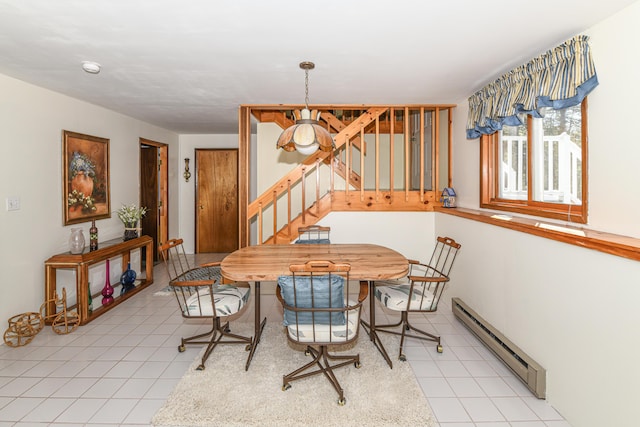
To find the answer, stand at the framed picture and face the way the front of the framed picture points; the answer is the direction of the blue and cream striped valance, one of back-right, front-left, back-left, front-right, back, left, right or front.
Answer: front

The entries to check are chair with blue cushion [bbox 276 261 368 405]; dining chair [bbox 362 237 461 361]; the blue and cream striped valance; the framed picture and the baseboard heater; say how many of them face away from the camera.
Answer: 1

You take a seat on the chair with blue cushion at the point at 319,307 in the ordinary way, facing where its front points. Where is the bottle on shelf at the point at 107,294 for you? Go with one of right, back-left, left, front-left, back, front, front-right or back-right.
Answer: front-left

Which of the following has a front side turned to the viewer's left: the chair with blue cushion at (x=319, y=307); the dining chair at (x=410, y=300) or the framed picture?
the dining chair

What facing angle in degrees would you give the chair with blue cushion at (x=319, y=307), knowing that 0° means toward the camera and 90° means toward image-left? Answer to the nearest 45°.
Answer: approximately 180°

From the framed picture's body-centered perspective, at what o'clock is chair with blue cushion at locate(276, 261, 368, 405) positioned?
The chair with blue cushion is roughly at 1 o'clock from the framed picture.

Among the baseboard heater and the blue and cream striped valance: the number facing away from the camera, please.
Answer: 0

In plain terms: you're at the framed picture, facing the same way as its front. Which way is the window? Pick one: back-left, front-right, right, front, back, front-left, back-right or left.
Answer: front

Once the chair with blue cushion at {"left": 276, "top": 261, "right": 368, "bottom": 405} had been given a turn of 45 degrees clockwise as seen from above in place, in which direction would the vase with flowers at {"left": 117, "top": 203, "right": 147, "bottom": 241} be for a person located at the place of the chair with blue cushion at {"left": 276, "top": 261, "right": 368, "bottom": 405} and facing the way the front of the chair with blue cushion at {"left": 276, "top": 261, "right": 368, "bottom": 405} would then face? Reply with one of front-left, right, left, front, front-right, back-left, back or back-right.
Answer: left

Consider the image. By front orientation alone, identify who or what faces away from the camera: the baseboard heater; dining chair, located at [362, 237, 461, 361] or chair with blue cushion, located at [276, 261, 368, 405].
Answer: the chair with blue cushion

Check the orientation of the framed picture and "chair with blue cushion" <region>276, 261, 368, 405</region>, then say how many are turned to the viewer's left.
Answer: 0

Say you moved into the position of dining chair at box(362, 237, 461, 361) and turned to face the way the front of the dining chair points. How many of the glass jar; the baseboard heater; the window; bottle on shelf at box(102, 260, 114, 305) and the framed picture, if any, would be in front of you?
3

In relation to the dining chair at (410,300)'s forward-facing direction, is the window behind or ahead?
behind

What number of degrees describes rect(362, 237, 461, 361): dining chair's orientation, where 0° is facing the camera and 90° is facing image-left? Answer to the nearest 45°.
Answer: approximately 90°

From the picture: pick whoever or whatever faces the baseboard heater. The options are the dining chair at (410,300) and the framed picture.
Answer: the framed picture

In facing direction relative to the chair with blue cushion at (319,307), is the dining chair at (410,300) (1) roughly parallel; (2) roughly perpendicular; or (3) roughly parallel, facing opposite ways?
roughly perpendicular

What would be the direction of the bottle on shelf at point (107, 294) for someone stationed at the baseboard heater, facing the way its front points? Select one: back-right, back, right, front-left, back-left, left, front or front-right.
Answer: front-right

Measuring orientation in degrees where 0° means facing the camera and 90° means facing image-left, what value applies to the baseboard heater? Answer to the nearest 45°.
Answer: approximately 45°

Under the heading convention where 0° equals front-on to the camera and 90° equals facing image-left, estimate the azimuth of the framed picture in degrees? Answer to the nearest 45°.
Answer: approximately 315°
